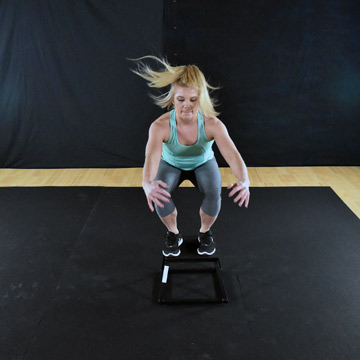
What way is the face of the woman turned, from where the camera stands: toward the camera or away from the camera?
toward the camera

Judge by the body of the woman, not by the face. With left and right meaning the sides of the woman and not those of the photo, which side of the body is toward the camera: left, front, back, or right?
front
